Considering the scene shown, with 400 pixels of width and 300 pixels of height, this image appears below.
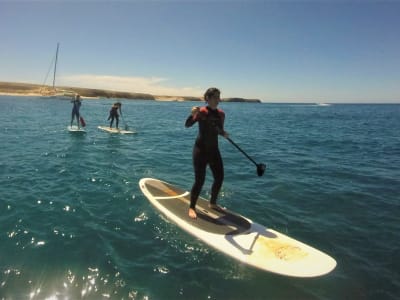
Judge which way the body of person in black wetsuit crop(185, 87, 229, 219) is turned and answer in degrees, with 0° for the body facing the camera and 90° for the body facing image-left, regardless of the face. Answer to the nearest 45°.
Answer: approximately 315°

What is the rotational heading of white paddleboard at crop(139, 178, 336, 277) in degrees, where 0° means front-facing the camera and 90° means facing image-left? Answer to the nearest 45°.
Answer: approximately 315°
